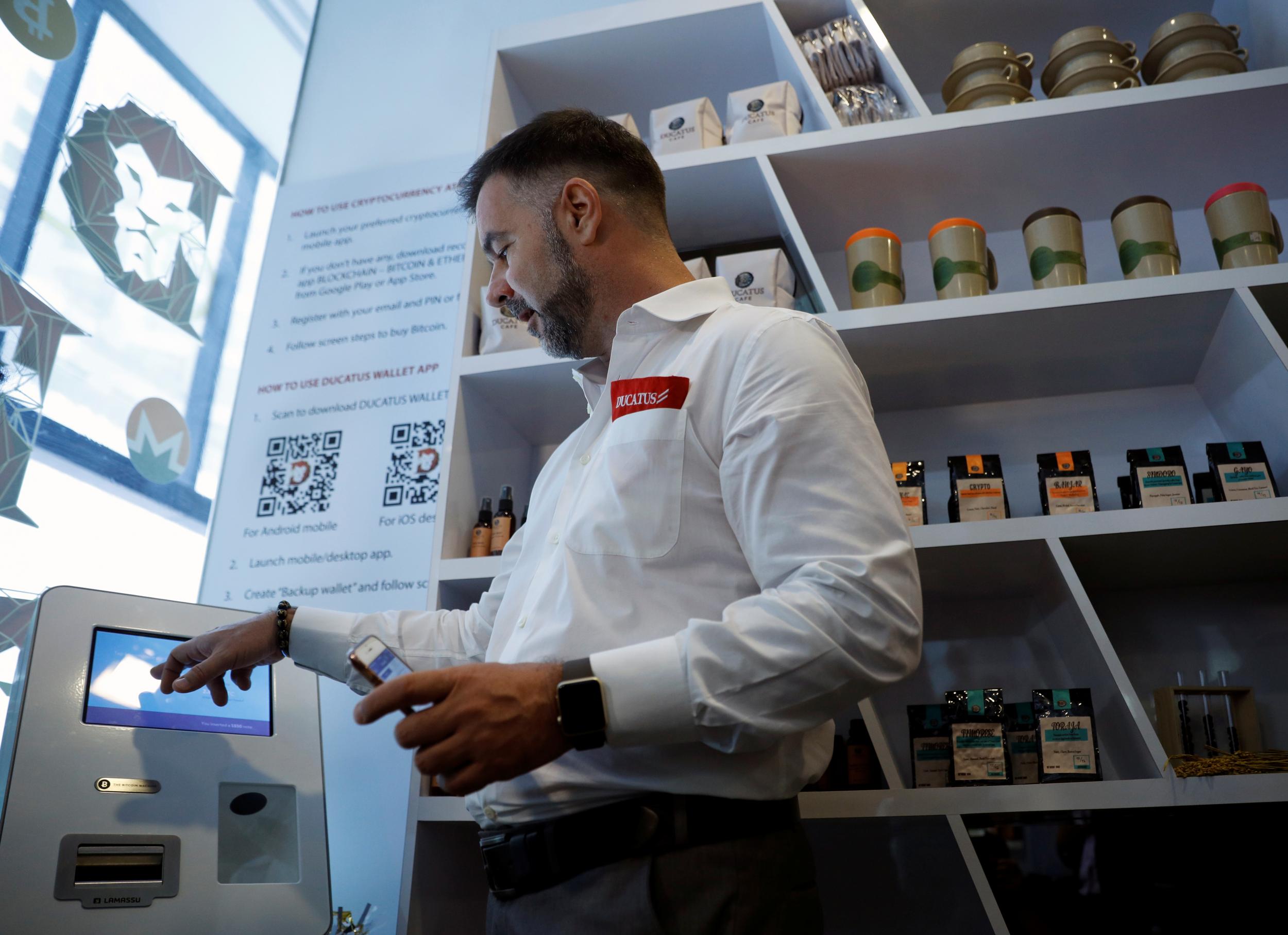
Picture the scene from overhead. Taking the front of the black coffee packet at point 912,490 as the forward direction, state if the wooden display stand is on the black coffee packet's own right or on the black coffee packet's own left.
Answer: on the black coffee packet's own left

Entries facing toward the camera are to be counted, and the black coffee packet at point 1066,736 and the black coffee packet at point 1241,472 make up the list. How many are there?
2

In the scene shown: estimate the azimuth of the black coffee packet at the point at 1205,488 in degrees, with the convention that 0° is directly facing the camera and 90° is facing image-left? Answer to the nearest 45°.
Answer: approximately 0°

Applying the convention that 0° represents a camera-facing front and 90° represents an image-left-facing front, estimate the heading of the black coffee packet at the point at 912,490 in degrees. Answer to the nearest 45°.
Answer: approximately 0°

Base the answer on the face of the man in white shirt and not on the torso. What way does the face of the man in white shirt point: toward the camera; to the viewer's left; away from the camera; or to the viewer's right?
to the viewer's left
